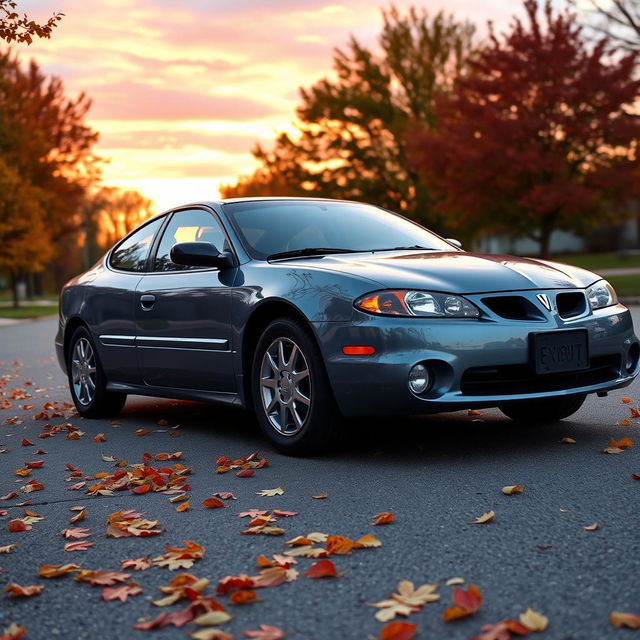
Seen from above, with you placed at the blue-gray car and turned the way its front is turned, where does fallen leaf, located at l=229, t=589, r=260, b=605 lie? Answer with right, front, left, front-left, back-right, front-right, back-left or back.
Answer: front-right

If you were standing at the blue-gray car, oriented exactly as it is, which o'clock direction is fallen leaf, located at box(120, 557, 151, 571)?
The fallen leaf is roughly at 2 o'clock from the blue-gray car.

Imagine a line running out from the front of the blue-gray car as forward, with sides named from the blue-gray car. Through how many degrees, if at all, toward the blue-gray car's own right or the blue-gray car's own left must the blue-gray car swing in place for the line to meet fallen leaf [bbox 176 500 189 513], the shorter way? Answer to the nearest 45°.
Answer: approximately 90° to the blue-gray car's own right

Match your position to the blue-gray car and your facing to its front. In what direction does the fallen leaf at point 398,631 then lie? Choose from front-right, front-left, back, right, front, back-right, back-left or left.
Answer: front-right

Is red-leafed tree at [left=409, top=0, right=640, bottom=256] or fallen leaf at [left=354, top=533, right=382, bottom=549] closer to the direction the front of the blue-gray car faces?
the fallen leaf

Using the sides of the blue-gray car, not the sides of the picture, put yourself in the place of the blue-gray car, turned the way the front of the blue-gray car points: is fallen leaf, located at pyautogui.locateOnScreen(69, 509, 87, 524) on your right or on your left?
on your right

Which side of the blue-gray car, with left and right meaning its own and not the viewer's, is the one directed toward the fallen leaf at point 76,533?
right

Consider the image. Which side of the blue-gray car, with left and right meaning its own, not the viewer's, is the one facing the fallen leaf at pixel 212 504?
right

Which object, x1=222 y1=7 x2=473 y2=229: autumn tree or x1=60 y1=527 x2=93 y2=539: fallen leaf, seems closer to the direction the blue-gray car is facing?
the fallen leaf

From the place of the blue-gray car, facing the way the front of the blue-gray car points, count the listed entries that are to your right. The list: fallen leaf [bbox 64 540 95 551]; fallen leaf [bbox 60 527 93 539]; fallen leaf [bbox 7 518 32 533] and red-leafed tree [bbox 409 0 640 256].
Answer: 3

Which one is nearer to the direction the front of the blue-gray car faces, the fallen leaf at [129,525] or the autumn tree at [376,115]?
the fallen leaf

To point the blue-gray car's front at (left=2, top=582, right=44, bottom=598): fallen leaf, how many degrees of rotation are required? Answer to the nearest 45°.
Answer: approximately 90° to its right

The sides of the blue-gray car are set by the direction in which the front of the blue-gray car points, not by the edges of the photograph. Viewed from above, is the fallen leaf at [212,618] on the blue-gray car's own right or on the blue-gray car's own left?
on the blue-gray car's own right

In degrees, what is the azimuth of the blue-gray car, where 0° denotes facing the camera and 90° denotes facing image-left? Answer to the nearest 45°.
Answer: approximately 315°

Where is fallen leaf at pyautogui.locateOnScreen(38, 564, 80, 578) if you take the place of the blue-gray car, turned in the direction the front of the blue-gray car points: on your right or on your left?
on your right
